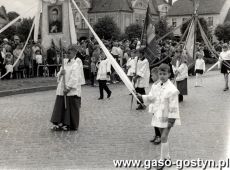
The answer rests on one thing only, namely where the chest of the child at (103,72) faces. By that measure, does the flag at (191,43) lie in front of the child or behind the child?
behind

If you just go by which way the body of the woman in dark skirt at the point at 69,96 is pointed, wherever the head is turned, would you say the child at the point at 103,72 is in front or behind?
behind

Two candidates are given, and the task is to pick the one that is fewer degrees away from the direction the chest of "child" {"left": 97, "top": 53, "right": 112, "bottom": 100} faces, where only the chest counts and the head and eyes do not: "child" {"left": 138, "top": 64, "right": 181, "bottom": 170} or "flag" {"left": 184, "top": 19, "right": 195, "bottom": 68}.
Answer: the child

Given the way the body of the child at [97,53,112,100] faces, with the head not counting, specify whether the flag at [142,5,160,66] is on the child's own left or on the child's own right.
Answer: on the child's own left

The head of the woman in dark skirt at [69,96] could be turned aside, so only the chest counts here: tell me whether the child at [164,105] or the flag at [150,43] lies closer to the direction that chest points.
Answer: the child

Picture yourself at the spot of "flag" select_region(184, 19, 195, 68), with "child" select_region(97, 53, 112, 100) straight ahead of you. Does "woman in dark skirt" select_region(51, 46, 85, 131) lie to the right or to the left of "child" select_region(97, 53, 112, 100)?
left

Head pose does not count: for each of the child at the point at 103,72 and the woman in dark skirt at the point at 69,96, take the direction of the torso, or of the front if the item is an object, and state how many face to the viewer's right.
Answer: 0

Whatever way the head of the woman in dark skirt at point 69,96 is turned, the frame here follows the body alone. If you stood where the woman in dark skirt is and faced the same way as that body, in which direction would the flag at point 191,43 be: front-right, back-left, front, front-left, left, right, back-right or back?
back

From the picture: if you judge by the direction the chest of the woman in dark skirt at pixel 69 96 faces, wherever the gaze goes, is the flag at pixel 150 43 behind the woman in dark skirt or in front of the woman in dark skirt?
behind

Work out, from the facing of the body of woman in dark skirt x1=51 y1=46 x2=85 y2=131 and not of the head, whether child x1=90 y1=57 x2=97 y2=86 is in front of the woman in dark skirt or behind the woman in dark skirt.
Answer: behind

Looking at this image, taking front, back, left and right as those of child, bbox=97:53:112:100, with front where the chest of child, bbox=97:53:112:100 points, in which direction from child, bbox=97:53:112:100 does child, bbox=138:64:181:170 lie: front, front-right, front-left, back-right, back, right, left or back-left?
front-left
